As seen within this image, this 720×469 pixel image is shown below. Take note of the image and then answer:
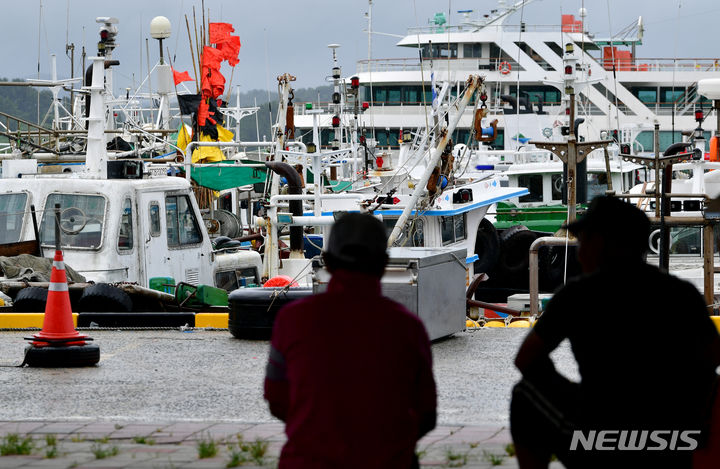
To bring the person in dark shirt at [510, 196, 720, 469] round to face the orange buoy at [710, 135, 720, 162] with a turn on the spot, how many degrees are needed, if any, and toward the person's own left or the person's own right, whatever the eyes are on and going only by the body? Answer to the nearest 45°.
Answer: approximately 45° to the person's own right

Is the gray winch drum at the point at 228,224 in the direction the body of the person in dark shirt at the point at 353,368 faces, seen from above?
yes

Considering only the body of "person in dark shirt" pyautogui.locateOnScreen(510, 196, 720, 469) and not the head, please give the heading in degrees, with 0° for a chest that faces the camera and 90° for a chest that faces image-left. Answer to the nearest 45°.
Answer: approximately 135°

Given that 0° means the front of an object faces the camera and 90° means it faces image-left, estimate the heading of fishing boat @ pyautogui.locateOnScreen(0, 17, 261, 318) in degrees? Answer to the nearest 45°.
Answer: approximately 45°

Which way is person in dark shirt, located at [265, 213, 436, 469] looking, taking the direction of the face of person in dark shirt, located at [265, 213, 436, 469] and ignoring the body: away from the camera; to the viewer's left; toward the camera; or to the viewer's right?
away from the camera

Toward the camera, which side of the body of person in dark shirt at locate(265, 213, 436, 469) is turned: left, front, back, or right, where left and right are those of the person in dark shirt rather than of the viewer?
back

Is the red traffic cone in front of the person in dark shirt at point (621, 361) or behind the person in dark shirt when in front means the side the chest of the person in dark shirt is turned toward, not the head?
in front

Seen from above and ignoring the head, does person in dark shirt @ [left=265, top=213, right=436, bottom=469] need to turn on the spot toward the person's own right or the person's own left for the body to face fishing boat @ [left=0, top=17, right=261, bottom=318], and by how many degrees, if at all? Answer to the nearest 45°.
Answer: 0° — they already face it

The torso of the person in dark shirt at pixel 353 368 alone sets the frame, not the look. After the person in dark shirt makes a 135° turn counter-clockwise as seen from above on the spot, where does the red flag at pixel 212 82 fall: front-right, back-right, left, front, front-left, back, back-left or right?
back-right

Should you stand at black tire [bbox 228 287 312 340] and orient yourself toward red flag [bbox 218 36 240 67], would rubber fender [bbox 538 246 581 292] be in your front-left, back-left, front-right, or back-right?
front-right

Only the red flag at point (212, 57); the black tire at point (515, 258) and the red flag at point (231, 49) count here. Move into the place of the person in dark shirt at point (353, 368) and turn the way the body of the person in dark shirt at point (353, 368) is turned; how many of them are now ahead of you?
3

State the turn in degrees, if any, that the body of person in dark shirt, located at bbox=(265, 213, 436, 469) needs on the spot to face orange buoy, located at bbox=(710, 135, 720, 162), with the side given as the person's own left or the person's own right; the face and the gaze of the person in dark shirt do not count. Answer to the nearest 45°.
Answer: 0° — they already face it

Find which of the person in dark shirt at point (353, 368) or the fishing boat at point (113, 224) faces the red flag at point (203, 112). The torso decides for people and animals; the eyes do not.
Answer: the person in dark shirt

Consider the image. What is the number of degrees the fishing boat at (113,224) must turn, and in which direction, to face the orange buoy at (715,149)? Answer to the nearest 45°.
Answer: approximately 180°

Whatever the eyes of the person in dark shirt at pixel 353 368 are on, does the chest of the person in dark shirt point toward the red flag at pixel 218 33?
yes
